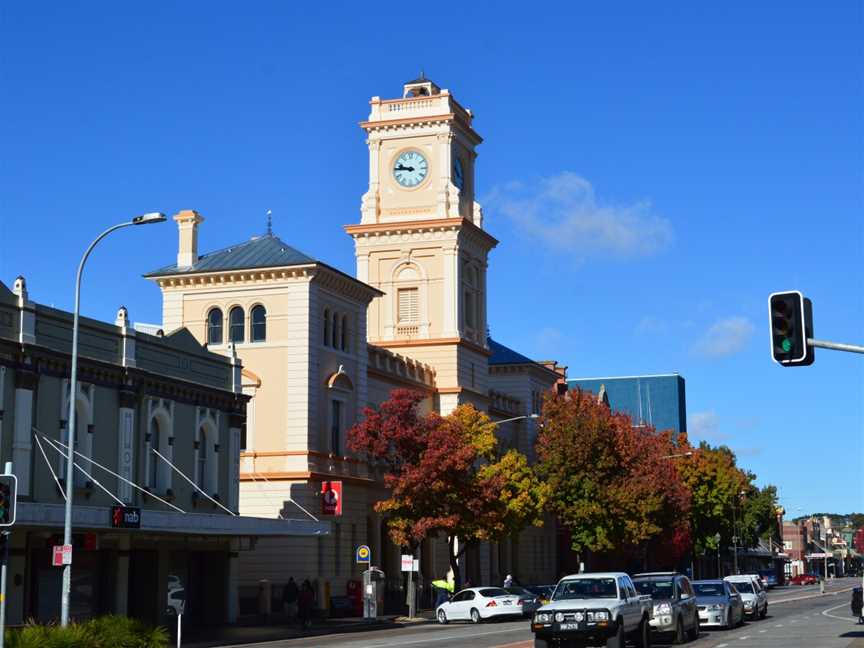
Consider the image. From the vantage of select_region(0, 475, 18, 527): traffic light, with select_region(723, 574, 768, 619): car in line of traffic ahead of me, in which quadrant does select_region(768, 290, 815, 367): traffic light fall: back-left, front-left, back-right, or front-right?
front-right

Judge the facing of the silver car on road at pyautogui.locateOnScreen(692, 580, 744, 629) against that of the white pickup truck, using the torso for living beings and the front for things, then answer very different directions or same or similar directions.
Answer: same or similar directions

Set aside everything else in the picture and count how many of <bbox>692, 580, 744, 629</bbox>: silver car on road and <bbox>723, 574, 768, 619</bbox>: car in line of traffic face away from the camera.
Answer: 0

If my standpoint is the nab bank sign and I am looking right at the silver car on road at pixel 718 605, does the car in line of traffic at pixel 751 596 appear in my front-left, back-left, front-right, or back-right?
front-left

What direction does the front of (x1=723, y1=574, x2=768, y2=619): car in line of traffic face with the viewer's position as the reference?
facing the viewer and to the left of the viewer

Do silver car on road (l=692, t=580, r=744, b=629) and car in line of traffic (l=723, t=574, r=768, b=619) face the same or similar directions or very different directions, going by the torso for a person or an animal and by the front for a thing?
same or similar directions

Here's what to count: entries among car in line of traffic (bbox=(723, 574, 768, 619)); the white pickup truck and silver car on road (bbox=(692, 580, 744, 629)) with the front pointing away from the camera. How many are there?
0

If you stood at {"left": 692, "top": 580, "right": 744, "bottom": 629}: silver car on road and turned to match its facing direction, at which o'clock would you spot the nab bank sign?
The nab bank sign is roughly at 1 o'clock from the silver car on road.

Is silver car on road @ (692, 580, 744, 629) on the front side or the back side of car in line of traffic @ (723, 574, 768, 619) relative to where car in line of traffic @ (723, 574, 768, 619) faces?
on the front side

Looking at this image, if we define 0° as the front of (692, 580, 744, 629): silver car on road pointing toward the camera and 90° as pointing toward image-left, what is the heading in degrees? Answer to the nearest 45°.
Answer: approximately 45°

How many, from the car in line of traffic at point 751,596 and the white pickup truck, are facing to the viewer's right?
0

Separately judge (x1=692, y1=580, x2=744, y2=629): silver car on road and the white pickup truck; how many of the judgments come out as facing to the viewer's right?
0

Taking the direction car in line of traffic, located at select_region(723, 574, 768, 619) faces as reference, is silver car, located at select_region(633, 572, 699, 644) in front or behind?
in front
